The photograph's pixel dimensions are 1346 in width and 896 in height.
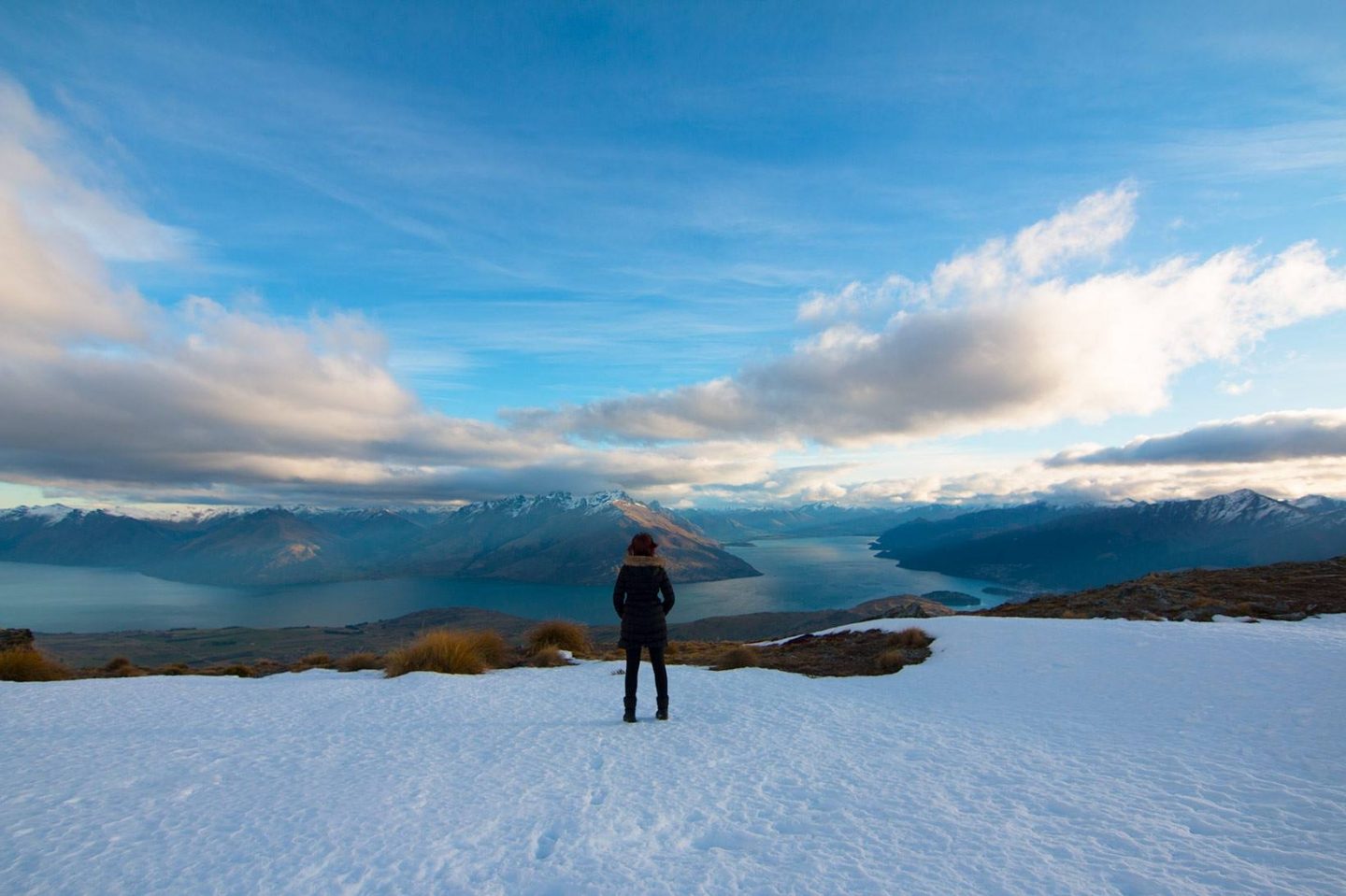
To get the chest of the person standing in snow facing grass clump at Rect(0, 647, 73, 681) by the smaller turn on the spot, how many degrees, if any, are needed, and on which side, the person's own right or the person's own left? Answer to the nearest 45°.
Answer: approximately 45° to the person's own left

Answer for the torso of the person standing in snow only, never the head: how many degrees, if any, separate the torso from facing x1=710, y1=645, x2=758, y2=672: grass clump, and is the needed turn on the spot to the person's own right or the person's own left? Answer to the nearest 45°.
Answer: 0° — they already face it

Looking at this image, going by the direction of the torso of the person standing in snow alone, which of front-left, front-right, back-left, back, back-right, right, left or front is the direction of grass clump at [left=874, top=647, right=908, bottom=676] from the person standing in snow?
front-right

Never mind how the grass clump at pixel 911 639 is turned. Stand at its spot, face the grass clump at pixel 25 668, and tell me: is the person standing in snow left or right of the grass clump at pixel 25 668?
left

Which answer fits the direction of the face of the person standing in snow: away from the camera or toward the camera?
away from the camera

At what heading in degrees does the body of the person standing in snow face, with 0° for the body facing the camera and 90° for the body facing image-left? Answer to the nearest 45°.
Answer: approximately 180°

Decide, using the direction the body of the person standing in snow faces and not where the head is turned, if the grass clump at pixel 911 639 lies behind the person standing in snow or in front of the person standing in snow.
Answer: in front

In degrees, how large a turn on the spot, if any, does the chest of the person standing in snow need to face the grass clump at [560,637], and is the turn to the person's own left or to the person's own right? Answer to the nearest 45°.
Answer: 0° — they already face it

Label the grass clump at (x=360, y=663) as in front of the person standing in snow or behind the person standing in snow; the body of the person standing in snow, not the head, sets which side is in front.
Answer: in front
